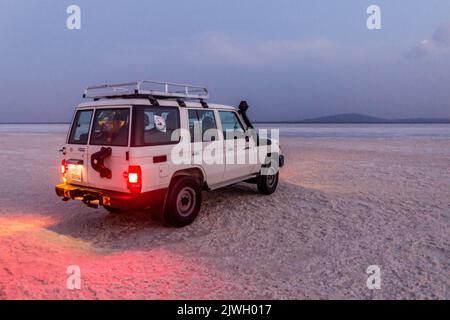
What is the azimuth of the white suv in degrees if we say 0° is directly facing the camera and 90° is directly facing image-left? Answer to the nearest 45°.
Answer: approximately 225°
